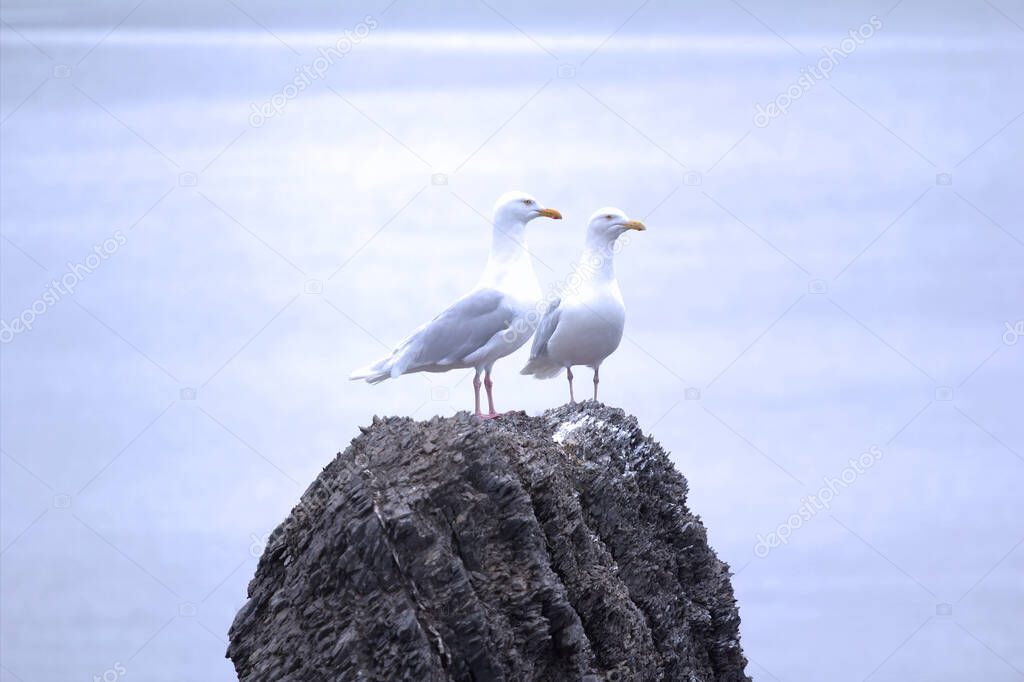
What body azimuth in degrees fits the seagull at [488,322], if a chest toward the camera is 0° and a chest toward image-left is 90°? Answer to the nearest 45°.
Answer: approximately 270°

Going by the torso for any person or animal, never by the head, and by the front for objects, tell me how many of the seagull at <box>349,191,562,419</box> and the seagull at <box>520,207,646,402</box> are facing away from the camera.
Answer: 0

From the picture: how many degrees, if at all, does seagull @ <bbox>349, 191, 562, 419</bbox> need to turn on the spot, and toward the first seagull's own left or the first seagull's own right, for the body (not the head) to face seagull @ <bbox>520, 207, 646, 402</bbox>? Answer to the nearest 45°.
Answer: approximately 45° to the first seagull's own left

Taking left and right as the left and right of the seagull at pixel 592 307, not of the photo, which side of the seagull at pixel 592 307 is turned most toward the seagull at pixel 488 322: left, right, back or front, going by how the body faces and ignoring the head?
right
